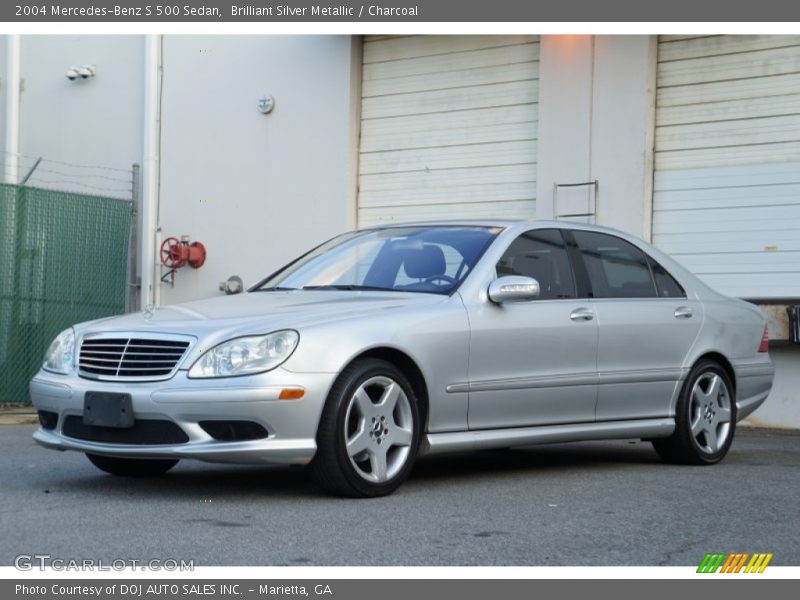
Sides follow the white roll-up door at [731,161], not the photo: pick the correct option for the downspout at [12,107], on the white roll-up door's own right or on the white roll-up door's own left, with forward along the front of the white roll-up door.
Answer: on the white roll-up door's own right

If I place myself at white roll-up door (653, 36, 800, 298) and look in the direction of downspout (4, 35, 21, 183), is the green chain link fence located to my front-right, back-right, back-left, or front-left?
front-left

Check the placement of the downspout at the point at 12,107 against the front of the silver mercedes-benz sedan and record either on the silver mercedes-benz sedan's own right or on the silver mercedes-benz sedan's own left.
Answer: on the silver mercedes-benz sedan's own right

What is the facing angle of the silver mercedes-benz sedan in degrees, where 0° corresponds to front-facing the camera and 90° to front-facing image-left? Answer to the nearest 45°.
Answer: approximately 45°

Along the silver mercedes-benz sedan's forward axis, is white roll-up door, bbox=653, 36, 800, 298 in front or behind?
behind

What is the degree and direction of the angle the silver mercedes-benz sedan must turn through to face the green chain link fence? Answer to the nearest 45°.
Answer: approximately 90° to its right

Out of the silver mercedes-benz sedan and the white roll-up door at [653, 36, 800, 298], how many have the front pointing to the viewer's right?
0

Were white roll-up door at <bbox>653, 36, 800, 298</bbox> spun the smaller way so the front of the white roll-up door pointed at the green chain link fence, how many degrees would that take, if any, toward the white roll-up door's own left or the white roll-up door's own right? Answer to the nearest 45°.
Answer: approximately 90° to the white roll-up door's own right

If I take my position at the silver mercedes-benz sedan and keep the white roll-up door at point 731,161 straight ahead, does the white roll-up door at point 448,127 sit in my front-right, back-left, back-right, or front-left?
front-left

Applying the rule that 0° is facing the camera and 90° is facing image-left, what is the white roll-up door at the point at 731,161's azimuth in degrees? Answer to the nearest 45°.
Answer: approximately 0°

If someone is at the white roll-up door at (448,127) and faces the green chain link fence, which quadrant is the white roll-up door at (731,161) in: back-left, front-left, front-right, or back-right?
back-left
